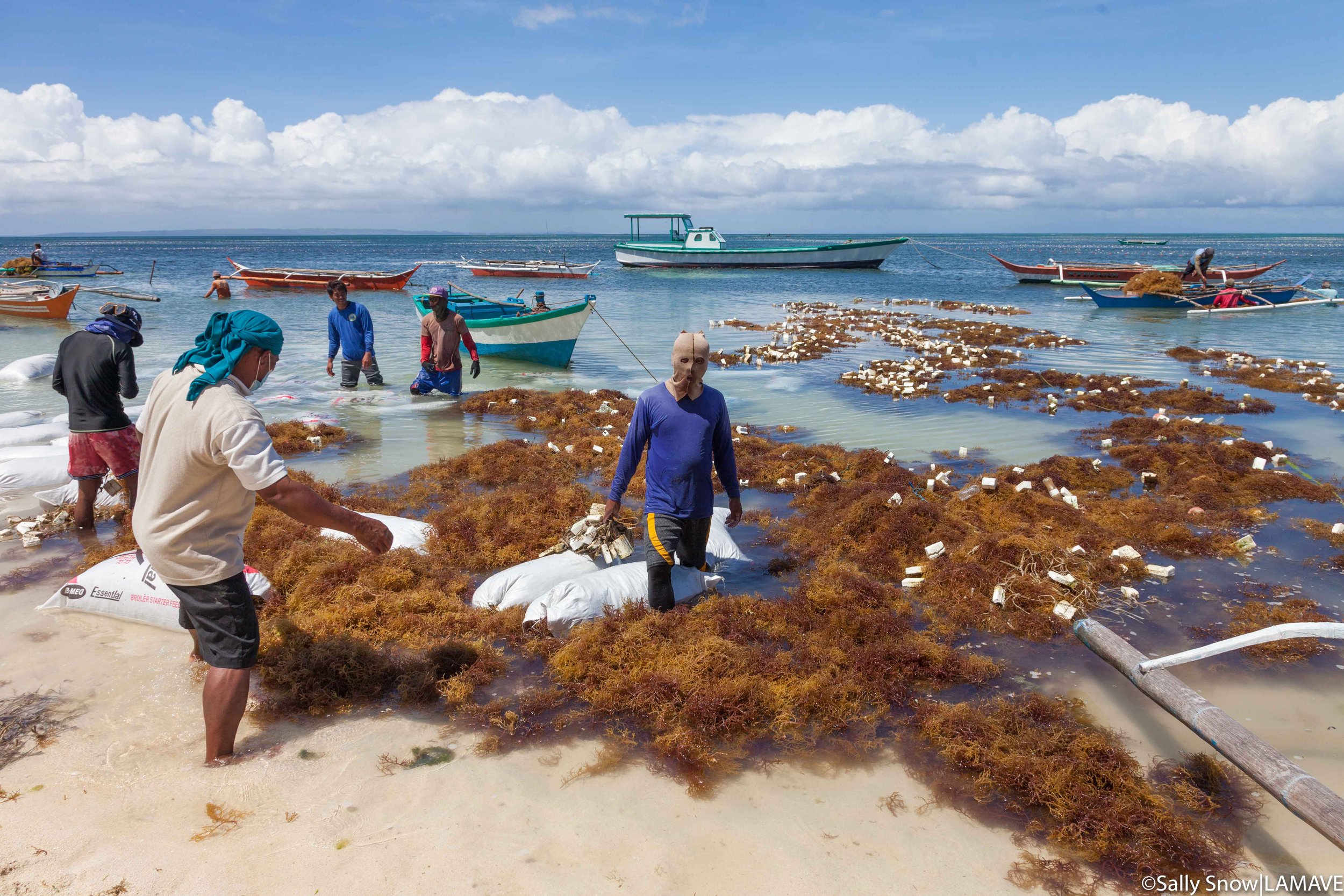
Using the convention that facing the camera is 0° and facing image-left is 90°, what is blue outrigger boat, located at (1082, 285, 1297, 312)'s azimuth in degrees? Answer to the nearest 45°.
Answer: approximately 90°

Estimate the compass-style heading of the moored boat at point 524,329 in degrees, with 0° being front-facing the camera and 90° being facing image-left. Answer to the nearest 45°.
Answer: approximately 315°

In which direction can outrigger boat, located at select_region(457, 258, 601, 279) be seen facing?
to the viewer's right

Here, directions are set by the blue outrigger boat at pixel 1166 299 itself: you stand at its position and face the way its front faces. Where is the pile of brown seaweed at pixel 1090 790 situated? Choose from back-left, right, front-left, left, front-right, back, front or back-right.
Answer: left

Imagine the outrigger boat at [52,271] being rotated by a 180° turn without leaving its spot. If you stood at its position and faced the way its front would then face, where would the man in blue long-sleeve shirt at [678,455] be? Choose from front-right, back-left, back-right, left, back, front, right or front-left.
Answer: left

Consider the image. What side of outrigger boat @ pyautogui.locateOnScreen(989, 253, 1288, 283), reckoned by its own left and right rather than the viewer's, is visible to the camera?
left

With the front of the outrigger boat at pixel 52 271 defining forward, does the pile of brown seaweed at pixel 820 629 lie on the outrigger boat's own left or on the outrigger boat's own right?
on the outrigger boat's own right
